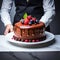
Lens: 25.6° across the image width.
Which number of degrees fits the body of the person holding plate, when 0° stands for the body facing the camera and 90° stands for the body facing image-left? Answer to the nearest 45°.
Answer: approximately 0°
